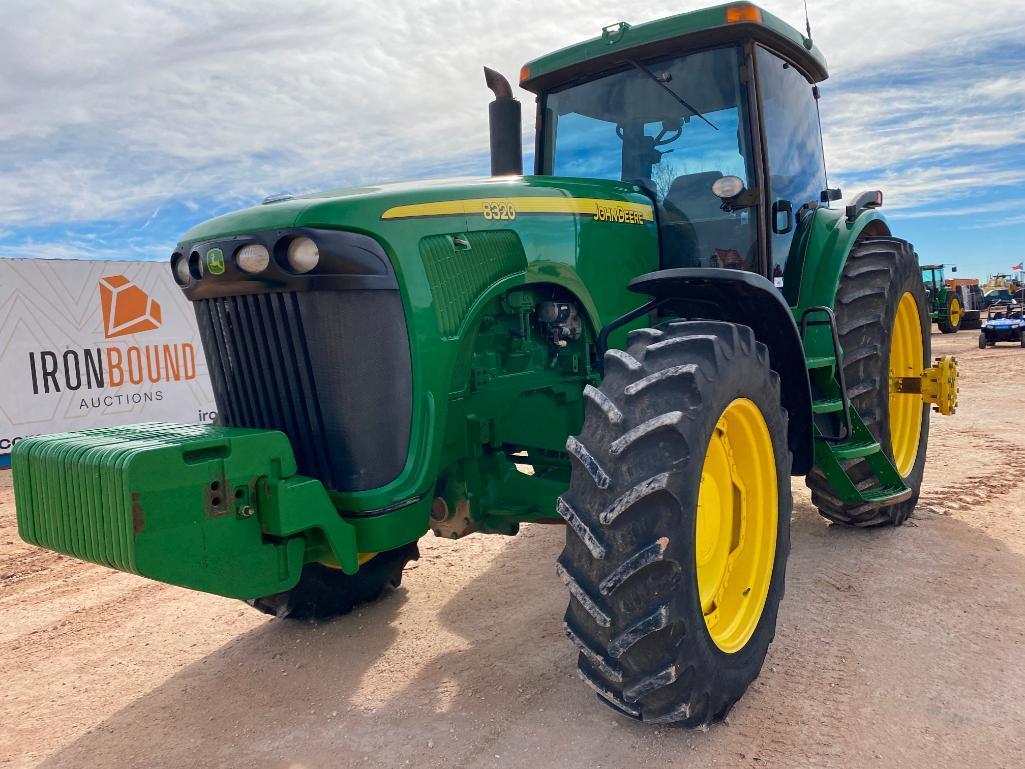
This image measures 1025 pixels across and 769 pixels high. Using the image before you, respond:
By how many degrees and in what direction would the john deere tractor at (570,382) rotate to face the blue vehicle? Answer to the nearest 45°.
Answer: approximately 180°

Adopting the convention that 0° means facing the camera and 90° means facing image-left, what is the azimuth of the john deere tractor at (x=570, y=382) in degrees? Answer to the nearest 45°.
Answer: approximately 45°

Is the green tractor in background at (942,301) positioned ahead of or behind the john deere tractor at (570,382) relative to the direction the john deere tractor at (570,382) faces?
behind
